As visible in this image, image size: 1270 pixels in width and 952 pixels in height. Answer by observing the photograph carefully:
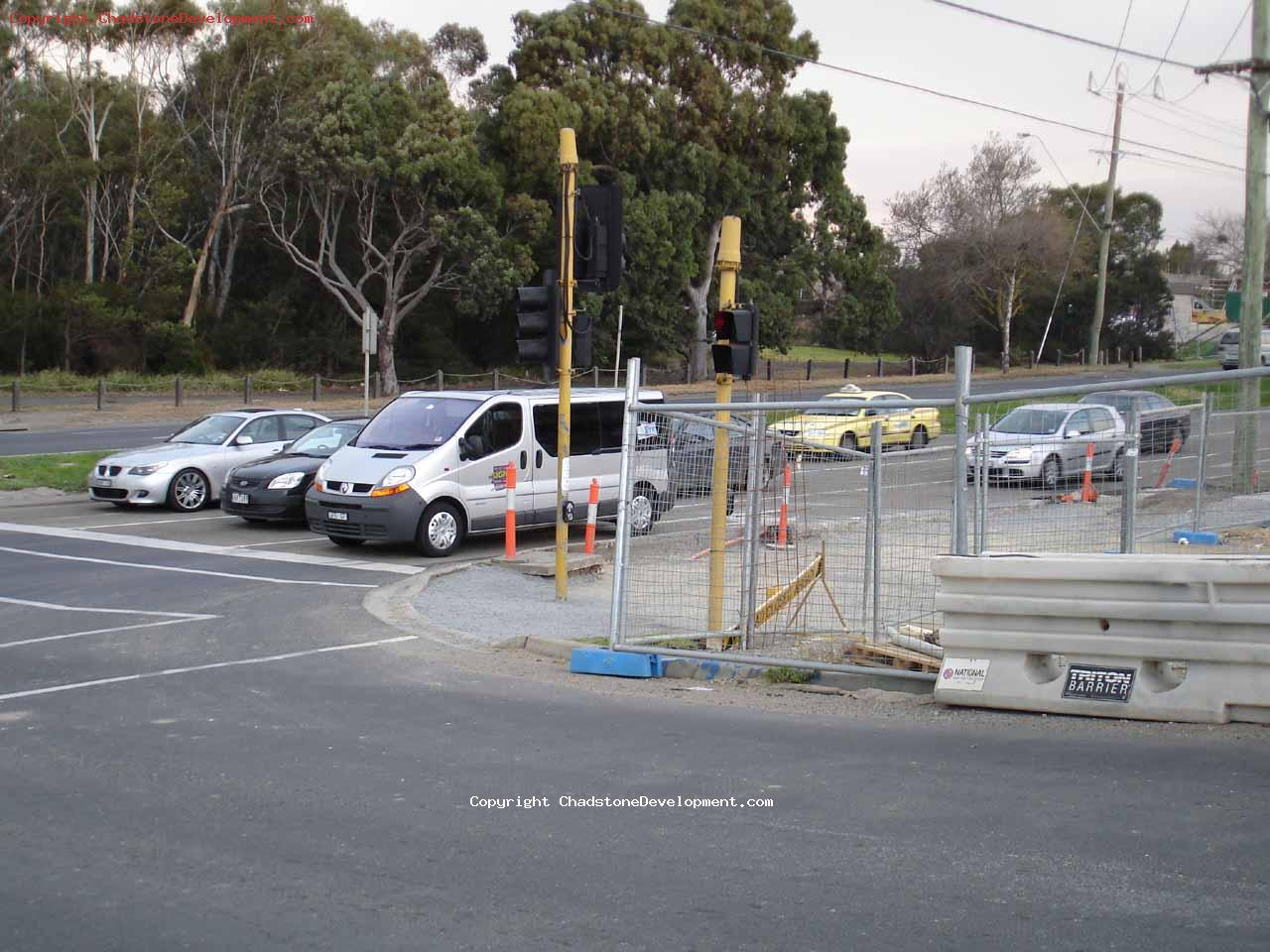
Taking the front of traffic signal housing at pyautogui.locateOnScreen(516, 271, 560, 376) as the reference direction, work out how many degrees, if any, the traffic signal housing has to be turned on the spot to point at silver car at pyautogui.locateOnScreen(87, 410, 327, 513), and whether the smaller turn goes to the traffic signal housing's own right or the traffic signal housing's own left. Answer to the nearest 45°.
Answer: approximately 45° to the traffic signal housing's own right

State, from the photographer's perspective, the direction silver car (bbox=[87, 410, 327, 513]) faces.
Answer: facing the viewer and to the left of the viewer

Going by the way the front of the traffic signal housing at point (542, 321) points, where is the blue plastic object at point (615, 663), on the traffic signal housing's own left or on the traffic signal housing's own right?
on the traffic signal housing's own left

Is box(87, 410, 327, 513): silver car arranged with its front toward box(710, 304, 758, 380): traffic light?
no

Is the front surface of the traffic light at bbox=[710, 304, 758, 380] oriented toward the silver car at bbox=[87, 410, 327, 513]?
no

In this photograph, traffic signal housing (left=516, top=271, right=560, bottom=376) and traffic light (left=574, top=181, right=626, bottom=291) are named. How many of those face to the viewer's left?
1

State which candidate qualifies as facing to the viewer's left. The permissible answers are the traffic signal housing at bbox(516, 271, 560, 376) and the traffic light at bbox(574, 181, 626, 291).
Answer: the traffic signal housing

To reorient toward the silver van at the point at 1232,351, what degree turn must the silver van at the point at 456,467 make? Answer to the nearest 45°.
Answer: approximately 180°

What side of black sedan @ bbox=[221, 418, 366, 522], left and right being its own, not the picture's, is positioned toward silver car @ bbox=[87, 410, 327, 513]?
right
